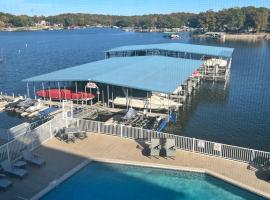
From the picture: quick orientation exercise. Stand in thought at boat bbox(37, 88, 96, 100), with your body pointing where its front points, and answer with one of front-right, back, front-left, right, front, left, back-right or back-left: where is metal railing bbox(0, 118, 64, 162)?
right

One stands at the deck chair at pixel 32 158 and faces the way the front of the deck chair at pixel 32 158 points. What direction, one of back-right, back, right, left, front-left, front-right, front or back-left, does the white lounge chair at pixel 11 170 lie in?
right

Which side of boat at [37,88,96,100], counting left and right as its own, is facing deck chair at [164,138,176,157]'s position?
right

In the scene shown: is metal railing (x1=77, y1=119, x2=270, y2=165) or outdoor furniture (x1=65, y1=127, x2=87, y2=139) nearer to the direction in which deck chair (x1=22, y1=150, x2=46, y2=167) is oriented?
the metal railing

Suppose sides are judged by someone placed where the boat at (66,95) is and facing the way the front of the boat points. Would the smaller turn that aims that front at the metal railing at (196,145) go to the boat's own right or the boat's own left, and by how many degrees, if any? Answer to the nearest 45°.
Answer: approximately 45° to the boat's own right
